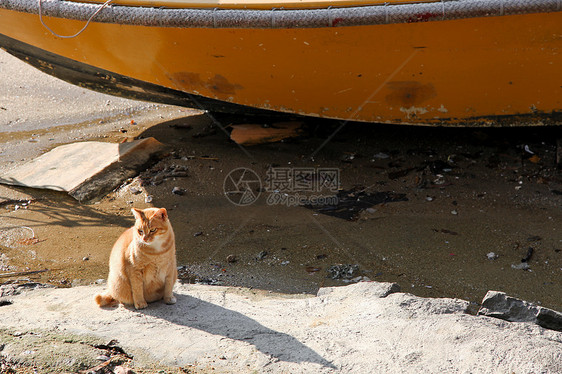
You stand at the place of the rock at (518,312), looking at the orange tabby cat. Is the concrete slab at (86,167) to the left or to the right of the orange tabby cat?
right

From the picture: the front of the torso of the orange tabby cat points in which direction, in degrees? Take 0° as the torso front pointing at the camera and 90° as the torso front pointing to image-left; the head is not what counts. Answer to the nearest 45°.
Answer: approximately 315°

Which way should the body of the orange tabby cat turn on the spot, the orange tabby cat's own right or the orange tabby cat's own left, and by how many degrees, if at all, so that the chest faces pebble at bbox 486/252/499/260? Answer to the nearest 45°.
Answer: approximately 45° to the orange tabby cat's own left

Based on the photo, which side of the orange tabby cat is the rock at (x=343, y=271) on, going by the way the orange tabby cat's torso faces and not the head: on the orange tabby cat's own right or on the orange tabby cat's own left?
on the orange tabby cat's own left

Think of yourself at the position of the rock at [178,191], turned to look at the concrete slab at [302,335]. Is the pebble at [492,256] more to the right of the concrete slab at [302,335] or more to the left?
left

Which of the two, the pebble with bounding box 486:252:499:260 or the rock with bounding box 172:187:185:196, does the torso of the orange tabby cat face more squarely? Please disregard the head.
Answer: the pebble

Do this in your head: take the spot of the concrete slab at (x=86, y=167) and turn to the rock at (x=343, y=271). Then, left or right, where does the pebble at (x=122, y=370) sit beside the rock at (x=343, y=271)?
right

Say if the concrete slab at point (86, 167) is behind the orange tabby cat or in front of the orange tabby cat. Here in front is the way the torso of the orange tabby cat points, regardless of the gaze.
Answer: behind

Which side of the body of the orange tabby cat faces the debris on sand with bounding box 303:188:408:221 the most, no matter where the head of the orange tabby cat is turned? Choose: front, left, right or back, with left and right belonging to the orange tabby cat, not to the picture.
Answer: left
